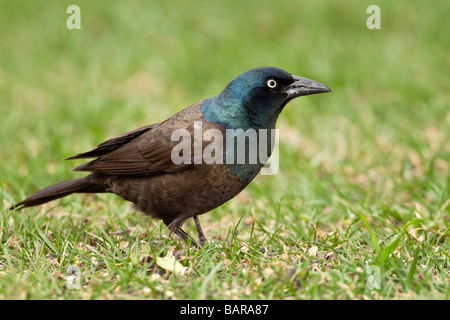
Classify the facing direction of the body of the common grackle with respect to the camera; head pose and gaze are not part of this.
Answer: to the viewer's right
